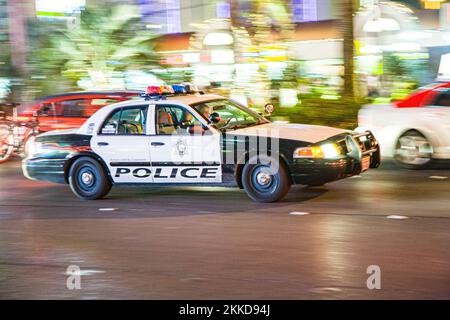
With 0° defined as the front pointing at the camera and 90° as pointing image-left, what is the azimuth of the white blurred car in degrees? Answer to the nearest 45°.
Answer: approximately 270°

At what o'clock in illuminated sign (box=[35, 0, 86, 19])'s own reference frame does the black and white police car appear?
The black and white police car is roughly at 12 o'clock from the illuminated sign.

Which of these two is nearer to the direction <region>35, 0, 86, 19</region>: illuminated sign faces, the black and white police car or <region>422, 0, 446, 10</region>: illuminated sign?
the black and white police car

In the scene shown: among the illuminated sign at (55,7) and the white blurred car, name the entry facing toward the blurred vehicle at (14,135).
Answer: the illuminated sign

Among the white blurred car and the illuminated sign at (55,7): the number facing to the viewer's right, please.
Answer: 1

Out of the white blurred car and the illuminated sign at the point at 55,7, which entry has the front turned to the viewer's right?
the white blurred car

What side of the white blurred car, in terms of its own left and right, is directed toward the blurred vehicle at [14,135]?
back

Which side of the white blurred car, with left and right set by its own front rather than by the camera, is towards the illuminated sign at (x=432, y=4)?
left

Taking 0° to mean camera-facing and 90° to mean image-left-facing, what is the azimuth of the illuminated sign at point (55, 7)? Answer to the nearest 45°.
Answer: approximately 0°
